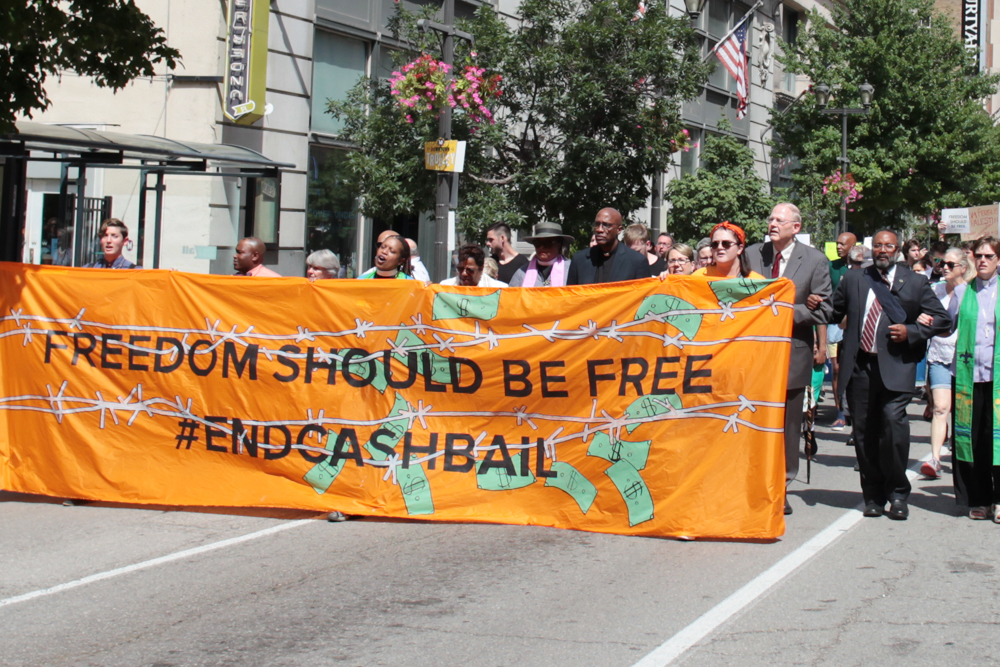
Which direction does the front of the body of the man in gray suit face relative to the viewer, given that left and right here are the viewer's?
facing the viewer and to the left of the viewer

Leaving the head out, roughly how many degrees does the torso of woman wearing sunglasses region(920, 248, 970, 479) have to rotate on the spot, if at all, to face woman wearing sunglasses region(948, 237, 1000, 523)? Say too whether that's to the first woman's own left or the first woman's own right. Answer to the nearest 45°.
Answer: approximately 45° to the first woman's own left

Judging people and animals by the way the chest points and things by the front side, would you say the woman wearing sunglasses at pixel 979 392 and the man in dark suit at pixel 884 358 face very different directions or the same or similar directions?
same or similar directions

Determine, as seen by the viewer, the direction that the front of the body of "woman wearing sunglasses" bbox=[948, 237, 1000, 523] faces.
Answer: toward the camera

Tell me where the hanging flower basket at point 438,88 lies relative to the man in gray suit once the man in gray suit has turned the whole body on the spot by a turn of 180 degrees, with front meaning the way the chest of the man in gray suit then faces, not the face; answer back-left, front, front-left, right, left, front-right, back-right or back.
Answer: left

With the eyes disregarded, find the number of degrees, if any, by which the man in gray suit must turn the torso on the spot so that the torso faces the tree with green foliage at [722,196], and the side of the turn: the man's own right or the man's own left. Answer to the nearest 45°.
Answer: approximately 135° to the man's own right

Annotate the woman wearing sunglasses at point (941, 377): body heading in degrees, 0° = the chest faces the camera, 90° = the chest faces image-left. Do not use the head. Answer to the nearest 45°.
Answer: approximately 45°

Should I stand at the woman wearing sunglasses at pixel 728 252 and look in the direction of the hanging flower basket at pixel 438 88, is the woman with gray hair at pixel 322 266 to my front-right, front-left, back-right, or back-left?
front-left

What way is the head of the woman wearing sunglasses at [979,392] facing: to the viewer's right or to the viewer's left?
to the viewer's left

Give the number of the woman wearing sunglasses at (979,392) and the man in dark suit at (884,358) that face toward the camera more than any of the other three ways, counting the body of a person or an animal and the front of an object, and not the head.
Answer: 2

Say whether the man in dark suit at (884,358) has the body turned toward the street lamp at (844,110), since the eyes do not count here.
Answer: no

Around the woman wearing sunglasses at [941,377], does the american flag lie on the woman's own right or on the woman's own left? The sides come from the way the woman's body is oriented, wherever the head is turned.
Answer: on the woman's own right

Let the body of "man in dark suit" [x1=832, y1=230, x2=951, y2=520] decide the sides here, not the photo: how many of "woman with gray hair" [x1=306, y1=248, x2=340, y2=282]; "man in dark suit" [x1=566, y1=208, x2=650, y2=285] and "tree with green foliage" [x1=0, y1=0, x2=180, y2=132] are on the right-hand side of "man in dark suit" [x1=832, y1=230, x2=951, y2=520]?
3

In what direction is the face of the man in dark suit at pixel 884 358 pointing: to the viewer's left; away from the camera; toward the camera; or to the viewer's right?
toward the camera

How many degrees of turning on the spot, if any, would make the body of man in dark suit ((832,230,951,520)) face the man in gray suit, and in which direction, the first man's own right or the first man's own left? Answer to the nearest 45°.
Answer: approximately 90° to the first man's own right

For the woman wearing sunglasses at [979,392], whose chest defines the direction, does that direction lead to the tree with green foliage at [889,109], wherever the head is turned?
no

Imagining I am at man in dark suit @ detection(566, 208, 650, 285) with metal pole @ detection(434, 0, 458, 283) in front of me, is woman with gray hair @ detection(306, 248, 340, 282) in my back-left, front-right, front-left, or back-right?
front-left

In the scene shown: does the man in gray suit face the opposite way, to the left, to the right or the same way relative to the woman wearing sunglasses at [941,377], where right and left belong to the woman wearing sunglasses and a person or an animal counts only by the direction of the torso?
the same way

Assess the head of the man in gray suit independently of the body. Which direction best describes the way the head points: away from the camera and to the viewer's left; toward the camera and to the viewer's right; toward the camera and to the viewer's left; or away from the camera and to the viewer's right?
toward the camera and to the viewer's left

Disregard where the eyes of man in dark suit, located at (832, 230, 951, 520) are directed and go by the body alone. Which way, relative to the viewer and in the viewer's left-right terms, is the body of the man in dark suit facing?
facing the viewer
